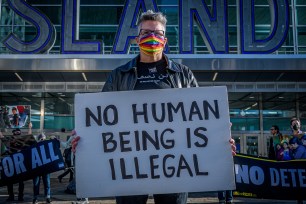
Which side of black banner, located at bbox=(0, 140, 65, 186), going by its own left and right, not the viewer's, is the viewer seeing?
front

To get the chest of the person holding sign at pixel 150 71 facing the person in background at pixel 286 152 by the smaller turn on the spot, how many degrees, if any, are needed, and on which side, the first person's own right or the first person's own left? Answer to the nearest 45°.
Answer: approximately 135° to the first person's own left

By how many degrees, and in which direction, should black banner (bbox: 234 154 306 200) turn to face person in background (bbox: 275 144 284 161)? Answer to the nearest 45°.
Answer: approximately 180°

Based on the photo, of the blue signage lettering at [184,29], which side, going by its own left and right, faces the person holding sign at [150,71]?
front

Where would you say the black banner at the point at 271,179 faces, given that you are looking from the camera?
facing the viewer

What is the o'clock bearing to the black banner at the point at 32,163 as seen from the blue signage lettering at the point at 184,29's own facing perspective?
The black banner is roughly at 1 o'clock from the blue signage lettering.

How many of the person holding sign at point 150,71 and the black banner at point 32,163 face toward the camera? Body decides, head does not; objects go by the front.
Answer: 2

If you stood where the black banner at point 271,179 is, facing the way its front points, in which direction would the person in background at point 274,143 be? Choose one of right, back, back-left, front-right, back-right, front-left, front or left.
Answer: back

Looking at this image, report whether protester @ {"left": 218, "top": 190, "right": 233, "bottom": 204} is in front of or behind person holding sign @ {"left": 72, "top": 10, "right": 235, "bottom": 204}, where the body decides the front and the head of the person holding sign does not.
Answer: behind

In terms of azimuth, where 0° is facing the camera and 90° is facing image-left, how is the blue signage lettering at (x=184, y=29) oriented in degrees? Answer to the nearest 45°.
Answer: approximately 0°

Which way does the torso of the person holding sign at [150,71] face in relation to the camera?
toward the camera

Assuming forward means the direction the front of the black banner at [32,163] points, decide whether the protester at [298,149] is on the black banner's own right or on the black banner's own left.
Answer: on the black banner's own left
